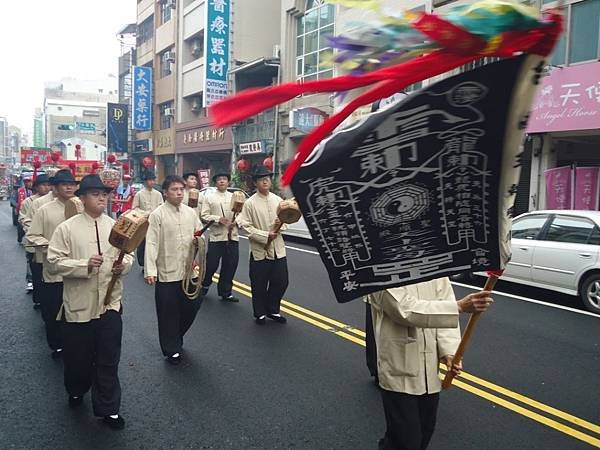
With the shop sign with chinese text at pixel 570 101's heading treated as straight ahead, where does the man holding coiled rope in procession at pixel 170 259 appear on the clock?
The man holding coiled rope in procession is roughly at 11 o'clock from the shop sign with chinese text.

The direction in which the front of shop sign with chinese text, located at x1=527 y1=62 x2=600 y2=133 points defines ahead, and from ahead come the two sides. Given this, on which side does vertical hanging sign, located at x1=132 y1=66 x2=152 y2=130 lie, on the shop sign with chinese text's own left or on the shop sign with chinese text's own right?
on the shop sign with chinese text's own right

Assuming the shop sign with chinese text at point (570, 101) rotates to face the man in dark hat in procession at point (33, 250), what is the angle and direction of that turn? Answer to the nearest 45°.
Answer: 0° — it already faces them

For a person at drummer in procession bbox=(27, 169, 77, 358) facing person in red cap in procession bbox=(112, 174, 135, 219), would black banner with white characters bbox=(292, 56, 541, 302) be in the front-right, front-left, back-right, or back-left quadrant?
back-right

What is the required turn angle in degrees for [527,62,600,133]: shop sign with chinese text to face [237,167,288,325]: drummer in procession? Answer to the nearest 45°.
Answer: approximately 45° to its left

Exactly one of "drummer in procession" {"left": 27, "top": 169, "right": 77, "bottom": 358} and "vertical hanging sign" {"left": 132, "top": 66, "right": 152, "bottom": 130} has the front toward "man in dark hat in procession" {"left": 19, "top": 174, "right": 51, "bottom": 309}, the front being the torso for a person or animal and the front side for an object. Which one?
the vertical hanging sign

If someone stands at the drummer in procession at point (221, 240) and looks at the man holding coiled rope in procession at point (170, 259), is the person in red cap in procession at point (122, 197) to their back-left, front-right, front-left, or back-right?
back-right
